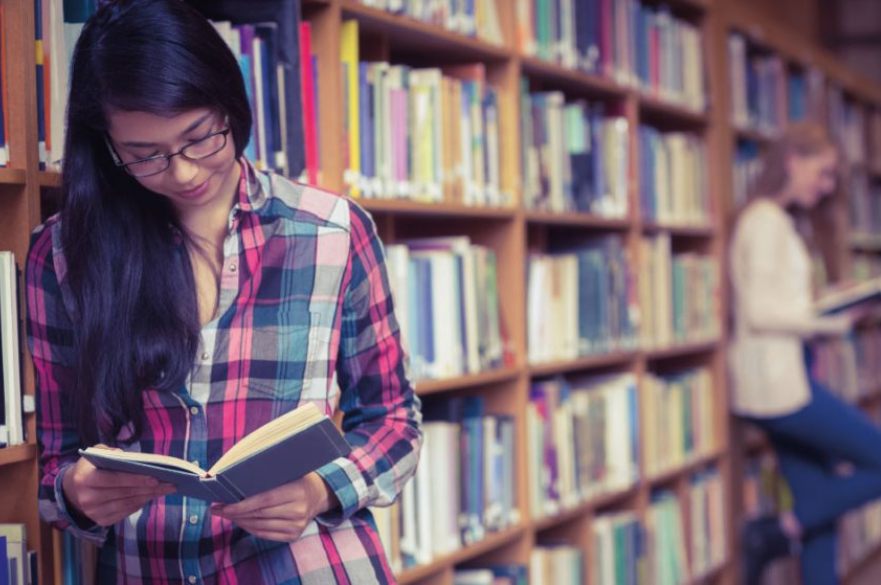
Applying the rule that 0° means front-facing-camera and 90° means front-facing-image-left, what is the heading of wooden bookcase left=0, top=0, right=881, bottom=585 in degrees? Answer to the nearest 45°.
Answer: approximately 315°

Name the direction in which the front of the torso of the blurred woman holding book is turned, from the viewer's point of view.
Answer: to the viewer's right

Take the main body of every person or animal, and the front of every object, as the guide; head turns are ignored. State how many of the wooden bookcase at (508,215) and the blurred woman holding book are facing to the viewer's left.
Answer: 0

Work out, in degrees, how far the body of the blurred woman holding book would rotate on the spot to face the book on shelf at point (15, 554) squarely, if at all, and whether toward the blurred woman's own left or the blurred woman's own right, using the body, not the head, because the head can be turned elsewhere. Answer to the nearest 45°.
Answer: approximately 90° to the blurred woman's own right

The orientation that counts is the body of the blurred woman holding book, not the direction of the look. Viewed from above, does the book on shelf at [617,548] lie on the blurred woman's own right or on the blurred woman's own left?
on the blurred woman's own right

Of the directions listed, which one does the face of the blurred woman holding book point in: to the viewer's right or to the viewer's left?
to the viewer's right
